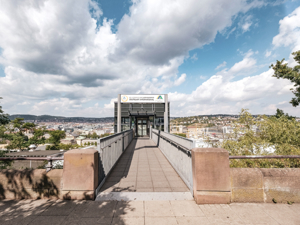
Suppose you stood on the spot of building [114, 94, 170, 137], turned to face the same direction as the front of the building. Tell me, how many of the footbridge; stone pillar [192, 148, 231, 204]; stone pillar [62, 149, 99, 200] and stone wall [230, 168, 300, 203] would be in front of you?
4

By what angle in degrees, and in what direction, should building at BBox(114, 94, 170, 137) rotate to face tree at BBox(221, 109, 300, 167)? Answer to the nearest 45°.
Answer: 0° — it already faces it

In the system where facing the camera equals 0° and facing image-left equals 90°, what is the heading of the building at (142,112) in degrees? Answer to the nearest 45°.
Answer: approximately 0°

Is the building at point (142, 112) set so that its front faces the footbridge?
yes

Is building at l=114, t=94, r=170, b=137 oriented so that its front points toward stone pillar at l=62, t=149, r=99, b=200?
yes

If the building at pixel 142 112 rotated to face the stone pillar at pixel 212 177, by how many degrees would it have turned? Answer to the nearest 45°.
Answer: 0° — it already faces it

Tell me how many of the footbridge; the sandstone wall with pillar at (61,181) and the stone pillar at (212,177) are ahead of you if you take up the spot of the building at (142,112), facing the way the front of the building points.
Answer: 3

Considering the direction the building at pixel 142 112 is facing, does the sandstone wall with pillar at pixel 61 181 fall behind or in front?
in front

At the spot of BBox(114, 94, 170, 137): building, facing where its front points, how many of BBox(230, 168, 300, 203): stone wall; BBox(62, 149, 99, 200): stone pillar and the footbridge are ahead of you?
3

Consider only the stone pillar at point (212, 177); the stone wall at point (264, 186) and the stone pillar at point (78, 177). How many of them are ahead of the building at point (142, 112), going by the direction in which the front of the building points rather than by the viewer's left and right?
3

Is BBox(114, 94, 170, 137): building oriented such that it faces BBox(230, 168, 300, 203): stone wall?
yes

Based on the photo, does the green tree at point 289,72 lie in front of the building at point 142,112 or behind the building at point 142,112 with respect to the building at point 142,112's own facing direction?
in front
